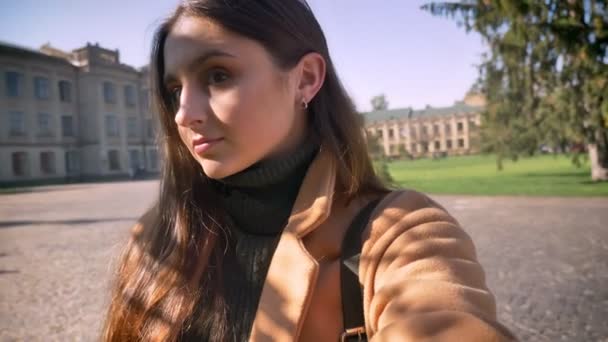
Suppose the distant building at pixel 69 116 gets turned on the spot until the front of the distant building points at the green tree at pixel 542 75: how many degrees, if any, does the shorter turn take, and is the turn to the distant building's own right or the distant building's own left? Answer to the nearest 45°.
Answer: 0° — it already faces it

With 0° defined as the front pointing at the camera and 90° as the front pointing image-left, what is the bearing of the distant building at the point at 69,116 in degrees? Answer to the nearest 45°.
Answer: approximately 315°

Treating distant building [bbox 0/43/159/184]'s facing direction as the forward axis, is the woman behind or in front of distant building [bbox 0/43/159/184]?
in front

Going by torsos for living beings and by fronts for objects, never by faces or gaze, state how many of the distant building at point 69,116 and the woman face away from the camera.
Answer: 0

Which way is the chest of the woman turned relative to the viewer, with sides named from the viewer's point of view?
facing the viewer and to the left of the viewer

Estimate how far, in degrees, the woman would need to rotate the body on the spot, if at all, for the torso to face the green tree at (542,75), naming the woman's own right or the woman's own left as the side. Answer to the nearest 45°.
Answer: approximately 180°

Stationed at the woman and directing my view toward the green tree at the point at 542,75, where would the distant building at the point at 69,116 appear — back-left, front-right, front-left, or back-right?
front-left

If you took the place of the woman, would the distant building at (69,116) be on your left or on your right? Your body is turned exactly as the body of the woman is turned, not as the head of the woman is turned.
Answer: on your right

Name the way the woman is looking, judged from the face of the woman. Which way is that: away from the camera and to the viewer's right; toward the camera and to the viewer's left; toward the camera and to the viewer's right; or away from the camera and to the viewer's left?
toward the camera and to the viewer's left
